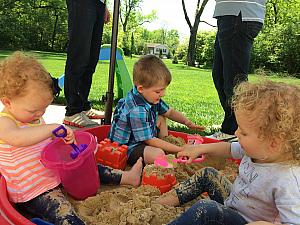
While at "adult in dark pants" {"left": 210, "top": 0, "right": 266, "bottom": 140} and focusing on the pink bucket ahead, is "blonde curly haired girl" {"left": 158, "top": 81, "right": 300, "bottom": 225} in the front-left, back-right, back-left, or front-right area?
front-left

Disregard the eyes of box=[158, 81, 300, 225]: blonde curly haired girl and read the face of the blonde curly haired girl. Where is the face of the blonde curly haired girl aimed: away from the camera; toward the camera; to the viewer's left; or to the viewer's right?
to the viewer's left

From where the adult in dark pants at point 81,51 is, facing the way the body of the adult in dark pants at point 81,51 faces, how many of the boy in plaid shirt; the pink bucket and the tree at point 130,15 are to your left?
1

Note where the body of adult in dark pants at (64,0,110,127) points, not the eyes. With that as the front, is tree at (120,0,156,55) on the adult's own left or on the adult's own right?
on the adult's own left

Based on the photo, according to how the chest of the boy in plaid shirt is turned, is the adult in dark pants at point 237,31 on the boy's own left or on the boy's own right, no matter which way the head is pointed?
on the boy's own left

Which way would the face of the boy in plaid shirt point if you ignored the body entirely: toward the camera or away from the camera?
toward the camera

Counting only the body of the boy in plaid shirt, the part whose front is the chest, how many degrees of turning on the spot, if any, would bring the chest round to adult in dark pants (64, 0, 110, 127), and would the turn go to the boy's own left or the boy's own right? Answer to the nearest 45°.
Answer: approximately 180°

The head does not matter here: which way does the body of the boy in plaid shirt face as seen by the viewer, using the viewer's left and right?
facing the viewer and to the right of the viewer

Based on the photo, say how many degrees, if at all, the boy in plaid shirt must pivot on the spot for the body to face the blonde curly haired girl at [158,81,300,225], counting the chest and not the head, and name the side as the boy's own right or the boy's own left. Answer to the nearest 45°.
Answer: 0° — they already face them

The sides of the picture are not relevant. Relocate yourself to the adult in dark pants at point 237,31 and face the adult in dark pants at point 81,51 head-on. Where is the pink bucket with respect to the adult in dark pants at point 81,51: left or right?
left
